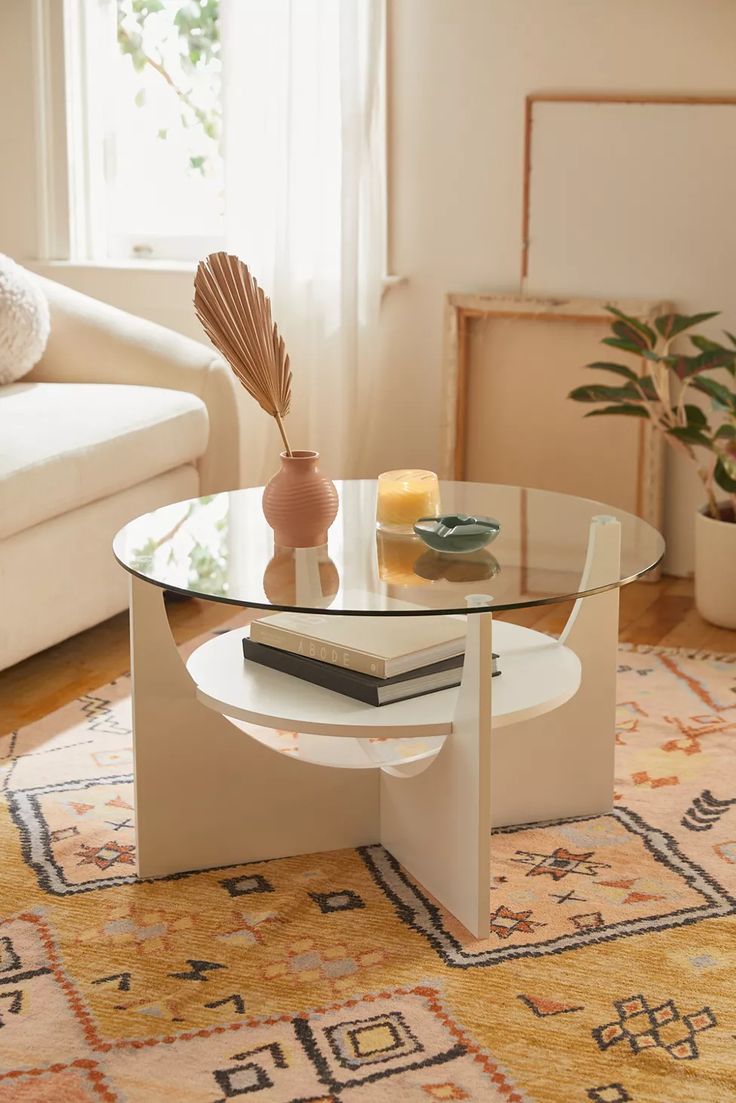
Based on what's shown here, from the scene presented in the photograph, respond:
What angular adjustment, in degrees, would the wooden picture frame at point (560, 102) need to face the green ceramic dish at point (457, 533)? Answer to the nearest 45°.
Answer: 0° — it already faces it

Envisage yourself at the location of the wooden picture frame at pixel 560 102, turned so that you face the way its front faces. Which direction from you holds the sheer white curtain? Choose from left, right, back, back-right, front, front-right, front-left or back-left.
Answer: right

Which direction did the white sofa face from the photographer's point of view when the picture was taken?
facing the viewer and to the right of the viewer

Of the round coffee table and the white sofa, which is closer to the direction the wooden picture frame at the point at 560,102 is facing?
the round coffee table

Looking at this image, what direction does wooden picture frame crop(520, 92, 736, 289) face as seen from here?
toward the camera

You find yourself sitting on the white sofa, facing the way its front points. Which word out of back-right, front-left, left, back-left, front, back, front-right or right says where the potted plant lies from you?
front-left

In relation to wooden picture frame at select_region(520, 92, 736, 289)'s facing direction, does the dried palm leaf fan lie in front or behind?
in front

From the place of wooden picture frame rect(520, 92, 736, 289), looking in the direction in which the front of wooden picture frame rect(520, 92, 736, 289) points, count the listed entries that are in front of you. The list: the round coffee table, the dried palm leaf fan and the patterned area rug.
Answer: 3

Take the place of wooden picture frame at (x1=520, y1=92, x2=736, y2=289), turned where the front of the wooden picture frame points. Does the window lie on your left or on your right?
on your right

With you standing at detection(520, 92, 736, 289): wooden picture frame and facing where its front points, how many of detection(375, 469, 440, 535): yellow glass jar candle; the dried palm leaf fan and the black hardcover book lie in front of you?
3

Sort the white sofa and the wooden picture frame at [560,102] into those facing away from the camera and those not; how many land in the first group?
0

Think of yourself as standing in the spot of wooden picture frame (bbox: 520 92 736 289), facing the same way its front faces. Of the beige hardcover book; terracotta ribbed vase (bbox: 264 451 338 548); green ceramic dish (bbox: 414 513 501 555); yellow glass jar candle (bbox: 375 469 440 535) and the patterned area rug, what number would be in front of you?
5

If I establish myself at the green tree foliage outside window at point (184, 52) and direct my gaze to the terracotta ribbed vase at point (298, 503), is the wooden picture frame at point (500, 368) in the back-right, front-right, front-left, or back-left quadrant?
front-left

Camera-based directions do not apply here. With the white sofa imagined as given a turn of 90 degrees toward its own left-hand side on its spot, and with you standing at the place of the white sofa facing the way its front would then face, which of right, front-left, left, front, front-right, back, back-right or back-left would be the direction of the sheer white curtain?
front

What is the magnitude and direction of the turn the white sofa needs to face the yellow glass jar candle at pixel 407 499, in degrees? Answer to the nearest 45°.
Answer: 0° — it already faces it

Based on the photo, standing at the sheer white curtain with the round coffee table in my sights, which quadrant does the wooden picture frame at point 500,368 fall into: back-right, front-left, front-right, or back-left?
front-left

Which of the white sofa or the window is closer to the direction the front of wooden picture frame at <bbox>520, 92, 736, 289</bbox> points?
the white sofa

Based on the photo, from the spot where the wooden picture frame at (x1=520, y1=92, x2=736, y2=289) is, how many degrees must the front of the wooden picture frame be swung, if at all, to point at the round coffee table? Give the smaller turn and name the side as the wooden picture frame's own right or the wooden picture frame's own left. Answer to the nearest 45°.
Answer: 0° — it already faces it

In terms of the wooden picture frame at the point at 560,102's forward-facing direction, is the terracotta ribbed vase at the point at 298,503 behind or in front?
in front

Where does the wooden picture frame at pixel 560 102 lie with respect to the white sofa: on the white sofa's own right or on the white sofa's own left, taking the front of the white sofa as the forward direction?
on the white sofa's own left

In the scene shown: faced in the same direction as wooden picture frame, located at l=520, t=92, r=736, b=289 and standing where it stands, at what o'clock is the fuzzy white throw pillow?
The fuzzy white throw pillow is roughly at 2 o'clock from the wooden picture frame.
